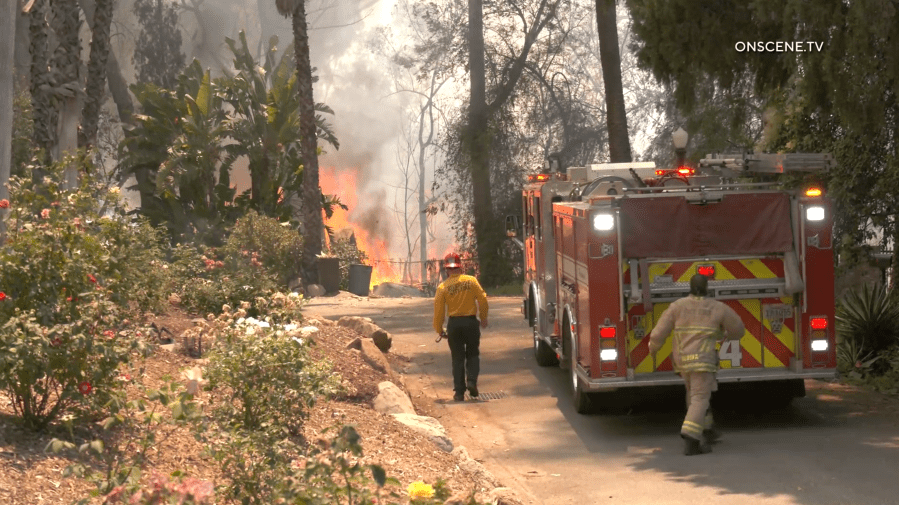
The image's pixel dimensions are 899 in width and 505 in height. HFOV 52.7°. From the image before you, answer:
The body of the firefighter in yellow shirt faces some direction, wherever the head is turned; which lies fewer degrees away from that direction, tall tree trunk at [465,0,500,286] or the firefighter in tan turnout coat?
the tall tree trunk

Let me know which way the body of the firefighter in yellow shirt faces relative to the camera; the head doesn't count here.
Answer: away from the camera

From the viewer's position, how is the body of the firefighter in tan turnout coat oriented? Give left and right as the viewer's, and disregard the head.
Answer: facing away from the viewer

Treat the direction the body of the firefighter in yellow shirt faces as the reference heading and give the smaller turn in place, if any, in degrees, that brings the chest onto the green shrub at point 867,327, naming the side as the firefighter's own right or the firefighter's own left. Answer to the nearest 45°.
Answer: approximately 90° to the firefighter's own right

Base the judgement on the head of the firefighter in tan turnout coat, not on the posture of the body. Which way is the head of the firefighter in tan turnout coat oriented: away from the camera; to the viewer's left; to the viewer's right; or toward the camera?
away from the camera

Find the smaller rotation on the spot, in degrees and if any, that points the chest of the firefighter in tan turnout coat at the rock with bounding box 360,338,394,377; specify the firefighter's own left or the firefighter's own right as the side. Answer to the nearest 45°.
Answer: approximately 45° to the firefighter's own left

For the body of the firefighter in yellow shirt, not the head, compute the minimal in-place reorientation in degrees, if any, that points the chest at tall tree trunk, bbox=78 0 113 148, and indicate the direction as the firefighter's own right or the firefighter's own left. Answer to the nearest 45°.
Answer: approximately 45° to the firefighter's own left

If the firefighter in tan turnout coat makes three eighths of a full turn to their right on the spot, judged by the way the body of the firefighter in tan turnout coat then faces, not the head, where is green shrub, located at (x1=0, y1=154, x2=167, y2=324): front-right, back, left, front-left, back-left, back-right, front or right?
right

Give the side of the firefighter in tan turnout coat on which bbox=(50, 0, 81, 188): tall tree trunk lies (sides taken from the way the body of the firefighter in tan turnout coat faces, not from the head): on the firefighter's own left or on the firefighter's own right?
on the firefighter's own left

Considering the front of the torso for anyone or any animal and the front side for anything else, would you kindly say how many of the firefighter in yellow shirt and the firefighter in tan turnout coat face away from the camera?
2

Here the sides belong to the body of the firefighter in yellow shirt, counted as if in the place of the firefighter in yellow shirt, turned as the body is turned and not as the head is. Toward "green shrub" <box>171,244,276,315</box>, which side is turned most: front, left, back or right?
front

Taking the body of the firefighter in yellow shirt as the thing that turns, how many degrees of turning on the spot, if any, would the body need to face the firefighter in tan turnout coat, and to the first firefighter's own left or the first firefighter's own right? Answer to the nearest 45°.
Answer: approximately 135° to the first firefighter's own right

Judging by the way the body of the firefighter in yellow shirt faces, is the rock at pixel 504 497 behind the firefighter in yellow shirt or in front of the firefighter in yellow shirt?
behind
